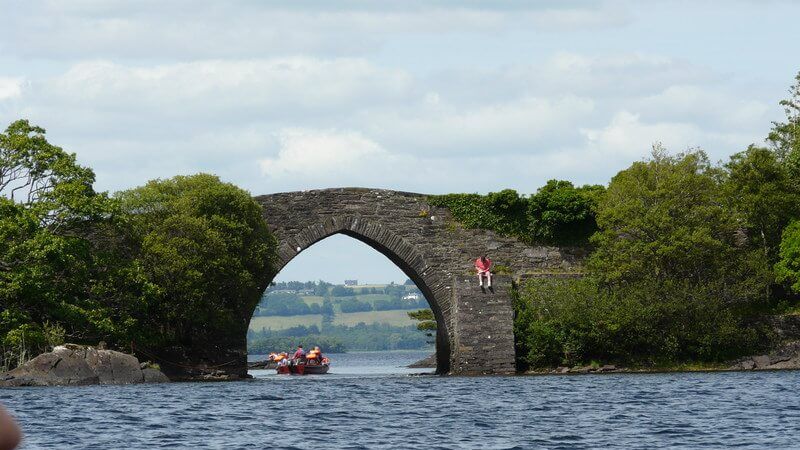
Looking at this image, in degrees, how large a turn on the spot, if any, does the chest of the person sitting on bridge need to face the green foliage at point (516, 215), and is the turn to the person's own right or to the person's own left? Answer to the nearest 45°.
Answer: approximately 135° to the person's own left

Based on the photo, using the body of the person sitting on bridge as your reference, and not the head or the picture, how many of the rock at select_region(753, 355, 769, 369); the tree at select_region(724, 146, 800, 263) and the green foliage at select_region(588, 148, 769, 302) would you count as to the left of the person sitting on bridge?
3

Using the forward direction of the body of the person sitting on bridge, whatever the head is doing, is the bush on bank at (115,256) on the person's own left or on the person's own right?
on the person's own right

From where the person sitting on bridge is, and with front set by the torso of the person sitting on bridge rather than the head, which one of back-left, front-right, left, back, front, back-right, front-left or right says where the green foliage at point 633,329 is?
left

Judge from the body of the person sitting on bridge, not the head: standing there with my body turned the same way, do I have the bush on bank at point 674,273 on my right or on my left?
on my left

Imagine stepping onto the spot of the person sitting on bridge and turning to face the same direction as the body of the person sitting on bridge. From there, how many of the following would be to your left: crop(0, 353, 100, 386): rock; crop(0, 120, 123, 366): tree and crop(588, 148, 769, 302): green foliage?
1

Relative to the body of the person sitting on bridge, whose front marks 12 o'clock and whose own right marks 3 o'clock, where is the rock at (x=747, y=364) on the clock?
The rock is roughly at 9 o'clock from the person sitting on bridge.

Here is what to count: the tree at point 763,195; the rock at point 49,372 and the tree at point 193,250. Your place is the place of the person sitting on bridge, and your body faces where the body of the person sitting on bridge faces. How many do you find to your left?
1

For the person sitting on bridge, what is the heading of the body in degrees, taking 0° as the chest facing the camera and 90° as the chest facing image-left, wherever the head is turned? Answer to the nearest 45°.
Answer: approximately 0°

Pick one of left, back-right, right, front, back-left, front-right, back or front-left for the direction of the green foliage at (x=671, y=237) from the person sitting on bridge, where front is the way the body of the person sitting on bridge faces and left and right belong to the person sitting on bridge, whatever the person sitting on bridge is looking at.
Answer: left

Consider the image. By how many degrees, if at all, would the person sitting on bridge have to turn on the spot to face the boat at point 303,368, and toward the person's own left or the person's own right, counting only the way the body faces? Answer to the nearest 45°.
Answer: approximately 135° to the person's own right

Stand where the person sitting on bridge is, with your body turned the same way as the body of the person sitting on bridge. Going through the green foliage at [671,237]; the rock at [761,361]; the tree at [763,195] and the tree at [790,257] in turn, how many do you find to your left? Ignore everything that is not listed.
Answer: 4
